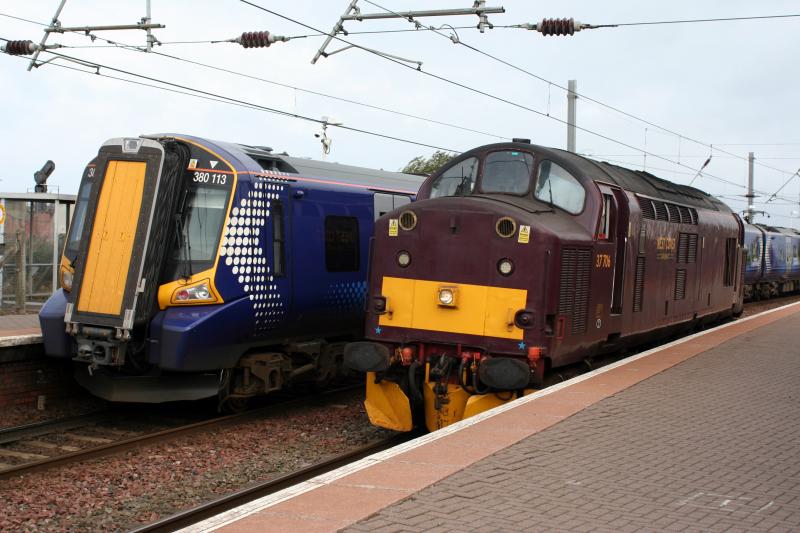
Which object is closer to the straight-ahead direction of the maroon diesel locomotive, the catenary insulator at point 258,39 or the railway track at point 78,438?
the railway track

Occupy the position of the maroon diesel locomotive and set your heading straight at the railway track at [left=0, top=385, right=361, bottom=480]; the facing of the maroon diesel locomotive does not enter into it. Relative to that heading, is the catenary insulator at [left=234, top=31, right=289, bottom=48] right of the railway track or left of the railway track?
right

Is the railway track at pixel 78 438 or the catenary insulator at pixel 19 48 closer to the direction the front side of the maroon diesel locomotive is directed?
the railway track

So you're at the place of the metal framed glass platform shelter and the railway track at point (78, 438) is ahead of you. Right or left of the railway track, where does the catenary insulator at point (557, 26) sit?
left

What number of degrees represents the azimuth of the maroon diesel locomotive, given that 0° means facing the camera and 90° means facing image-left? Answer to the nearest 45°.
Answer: approximately 45°

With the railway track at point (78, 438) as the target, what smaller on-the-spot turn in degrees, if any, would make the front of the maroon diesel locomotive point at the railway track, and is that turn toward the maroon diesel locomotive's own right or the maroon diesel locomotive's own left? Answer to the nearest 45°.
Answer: approximately 45° to the maroon diesel locomotive's own right

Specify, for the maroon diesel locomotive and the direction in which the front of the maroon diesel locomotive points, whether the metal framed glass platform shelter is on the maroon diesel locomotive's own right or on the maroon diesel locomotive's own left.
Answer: on the maroon diesel locomotive's own right
